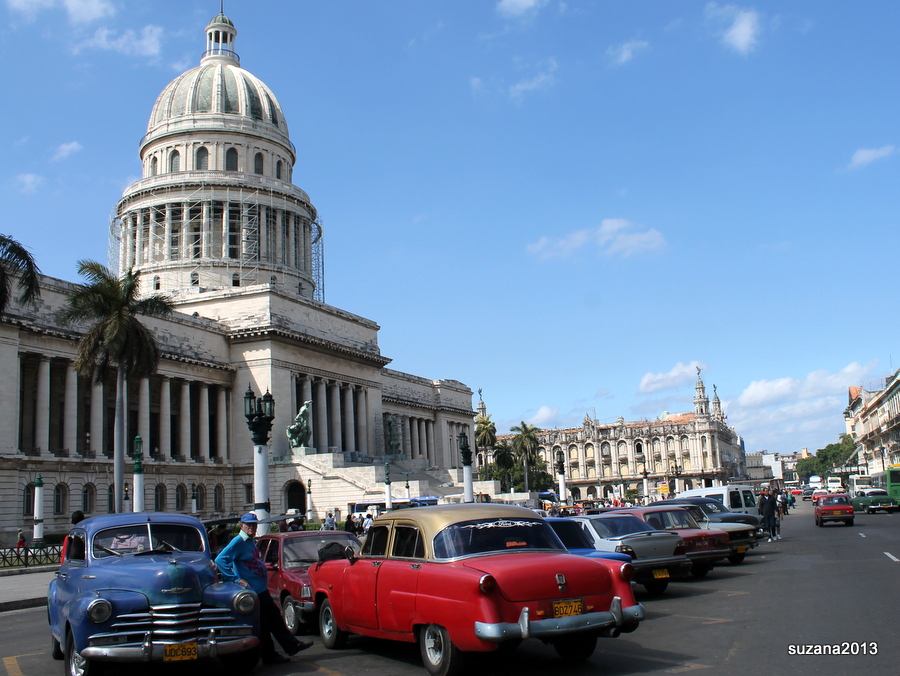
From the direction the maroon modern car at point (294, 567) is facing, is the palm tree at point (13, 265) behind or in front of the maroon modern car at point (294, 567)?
behind

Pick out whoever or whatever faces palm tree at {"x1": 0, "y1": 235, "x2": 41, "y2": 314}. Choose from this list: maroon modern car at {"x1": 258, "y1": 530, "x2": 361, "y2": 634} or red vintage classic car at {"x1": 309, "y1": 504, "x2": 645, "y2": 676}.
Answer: the red vintage classic car

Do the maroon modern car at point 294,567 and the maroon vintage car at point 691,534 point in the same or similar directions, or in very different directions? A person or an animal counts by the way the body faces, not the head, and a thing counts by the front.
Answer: very different directions

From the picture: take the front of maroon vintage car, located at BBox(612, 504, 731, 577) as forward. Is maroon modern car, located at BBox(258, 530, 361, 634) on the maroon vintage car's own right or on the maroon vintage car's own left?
on the maroon vintage car's own left

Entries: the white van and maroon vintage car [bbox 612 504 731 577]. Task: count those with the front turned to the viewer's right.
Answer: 0

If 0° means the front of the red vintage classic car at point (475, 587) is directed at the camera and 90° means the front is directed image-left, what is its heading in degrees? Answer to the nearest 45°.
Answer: approximately 135°

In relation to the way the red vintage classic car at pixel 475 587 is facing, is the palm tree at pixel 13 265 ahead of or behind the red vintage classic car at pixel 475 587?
ahead
